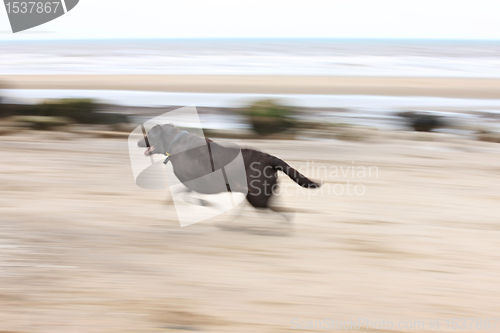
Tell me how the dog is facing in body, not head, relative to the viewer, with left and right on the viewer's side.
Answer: facing to the left of the viewer
